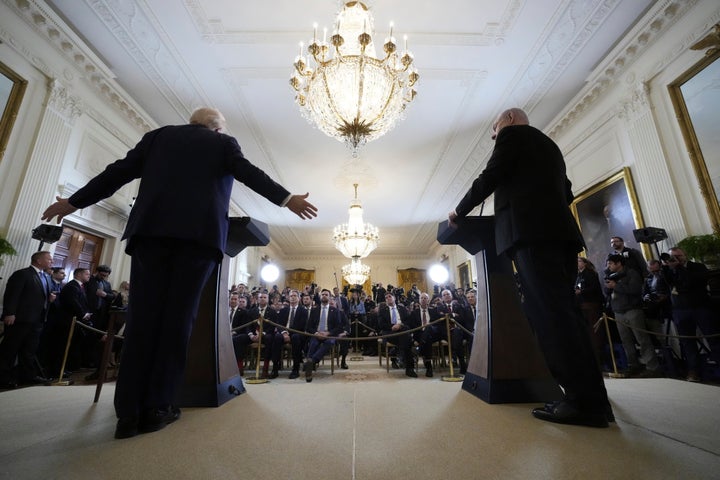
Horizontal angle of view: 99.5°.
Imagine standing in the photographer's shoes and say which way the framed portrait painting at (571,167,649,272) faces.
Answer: facing the viewer and to the left of the viewer

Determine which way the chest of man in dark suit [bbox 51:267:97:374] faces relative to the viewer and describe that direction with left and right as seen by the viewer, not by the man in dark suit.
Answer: facing the viewer and to the right of the viewer

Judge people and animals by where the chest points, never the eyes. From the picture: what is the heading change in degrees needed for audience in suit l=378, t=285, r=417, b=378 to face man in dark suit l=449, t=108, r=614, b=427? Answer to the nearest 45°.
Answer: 0° — they already face them

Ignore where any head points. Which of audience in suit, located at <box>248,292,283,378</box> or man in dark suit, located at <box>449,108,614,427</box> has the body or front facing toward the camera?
the audience in suit

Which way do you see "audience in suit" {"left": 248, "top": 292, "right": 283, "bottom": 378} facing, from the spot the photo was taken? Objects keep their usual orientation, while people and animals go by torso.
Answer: facing the viewer

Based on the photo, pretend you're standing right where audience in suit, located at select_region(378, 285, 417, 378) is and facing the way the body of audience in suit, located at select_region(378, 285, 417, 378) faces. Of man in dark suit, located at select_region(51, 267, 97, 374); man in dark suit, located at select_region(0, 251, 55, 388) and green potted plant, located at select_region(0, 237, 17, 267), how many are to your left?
0

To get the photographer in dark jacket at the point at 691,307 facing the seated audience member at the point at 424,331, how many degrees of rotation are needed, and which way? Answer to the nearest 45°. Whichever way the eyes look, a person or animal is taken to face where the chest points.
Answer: approximately 45° to their right

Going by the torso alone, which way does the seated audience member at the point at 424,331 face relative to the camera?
toward the camera

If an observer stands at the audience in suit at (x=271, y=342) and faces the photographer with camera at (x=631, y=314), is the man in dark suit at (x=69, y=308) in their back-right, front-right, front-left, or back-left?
back-right

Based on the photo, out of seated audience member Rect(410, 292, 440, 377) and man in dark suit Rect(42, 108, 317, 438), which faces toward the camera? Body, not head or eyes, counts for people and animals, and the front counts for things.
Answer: the seated audience member

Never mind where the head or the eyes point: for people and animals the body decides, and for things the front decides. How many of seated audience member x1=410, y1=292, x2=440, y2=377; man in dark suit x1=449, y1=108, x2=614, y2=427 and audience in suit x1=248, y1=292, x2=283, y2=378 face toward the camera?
2

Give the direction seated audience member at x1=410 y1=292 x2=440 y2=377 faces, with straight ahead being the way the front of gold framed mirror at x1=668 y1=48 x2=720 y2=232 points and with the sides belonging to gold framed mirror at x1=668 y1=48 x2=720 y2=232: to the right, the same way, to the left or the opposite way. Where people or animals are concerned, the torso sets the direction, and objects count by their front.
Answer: to the left

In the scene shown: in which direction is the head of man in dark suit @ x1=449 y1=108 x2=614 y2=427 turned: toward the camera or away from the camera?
away from the camera

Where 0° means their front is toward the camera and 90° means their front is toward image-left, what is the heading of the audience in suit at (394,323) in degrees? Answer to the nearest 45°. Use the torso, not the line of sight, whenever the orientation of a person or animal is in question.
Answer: approximately 0°

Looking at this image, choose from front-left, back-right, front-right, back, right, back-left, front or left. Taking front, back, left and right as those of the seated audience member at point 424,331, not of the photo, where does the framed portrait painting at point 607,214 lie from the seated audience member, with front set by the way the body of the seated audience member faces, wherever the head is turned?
left

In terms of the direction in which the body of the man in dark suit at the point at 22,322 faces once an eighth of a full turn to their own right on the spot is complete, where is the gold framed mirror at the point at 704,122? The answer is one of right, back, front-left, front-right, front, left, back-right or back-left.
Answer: front-left

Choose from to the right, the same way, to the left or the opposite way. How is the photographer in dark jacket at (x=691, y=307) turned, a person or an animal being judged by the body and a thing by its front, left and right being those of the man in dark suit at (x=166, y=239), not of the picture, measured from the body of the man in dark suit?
to the left

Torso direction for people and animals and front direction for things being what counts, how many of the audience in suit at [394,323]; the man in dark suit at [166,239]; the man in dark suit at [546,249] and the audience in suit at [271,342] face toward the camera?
2

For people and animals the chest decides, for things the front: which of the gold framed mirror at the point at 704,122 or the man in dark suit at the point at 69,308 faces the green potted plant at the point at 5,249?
the gold framed mirror

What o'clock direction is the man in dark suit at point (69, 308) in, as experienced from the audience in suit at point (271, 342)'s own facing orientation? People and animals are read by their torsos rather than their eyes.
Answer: The man in dark suit is roughly at 3 o'clock from the audience in suit.

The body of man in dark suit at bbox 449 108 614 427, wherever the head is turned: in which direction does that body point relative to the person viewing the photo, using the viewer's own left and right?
facing away from the viewer and to the left of the viewer
